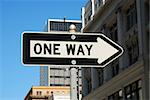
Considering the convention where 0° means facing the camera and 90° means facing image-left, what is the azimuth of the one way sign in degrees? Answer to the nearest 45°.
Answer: approximately 0°
